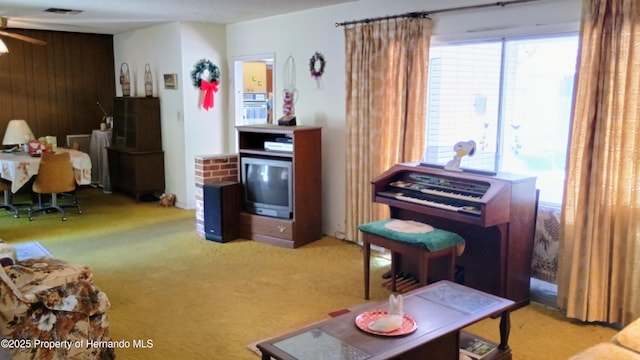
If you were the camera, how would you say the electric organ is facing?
facing the viewer and to the left of the viewer

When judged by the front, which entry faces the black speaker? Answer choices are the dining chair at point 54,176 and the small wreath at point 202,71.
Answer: the small wreath

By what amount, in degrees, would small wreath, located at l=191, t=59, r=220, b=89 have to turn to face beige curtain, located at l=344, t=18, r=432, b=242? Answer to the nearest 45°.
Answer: approximately 45° to its left

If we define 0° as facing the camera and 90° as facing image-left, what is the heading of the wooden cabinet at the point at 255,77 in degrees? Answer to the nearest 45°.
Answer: approximately 0°

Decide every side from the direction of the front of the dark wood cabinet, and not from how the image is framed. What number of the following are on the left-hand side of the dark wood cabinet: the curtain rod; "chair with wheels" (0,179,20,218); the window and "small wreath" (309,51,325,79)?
3

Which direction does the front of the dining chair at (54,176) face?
away from the camera

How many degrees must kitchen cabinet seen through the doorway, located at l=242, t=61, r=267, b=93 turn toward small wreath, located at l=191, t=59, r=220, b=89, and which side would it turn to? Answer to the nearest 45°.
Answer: approximately 45° to its right

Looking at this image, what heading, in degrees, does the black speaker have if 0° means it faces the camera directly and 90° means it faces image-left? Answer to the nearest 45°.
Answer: approximately 45°

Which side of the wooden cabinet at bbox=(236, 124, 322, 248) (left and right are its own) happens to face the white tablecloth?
right

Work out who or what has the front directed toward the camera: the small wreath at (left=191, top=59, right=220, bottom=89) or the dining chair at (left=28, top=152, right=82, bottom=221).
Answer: the small wreath

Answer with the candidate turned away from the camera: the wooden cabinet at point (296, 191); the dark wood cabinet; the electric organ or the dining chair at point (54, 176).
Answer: the dining chair

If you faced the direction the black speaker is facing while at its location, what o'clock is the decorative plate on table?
The decorative plate on table is roughly at 10 o'clock from the black speaker.

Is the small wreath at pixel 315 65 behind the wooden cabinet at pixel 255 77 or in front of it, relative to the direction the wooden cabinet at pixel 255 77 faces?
in front

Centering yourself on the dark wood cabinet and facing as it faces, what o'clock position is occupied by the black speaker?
The black speaker is roughly at 10 o'clock from the dark wood cabinet.

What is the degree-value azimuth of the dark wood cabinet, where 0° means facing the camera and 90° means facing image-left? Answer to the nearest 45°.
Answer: approximately 45°

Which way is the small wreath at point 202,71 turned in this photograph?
toward the camera

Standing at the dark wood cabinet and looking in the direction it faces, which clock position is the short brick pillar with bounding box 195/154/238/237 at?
The short brick pillar is roughly at 10 o'clock from the dark wood cabinet.

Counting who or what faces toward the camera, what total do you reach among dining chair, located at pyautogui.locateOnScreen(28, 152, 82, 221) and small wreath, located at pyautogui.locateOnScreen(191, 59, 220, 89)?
1

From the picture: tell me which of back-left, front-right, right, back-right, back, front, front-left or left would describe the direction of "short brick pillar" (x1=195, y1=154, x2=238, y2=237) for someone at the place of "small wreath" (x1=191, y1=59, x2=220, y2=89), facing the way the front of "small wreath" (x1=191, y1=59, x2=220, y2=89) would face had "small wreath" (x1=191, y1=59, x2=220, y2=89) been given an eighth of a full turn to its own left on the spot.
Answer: front-right

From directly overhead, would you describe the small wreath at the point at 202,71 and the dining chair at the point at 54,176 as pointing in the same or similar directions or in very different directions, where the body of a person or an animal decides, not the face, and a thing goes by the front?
very different directions

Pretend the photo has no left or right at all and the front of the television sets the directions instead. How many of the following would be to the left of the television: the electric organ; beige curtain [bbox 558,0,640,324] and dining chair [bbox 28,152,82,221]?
2

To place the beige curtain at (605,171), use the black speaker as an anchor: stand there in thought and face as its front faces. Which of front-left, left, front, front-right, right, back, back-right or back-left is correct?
left

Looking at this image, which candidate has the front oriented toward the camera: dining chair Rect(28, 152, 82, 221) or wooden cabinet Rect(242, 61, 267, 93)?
the wooden cabinet
